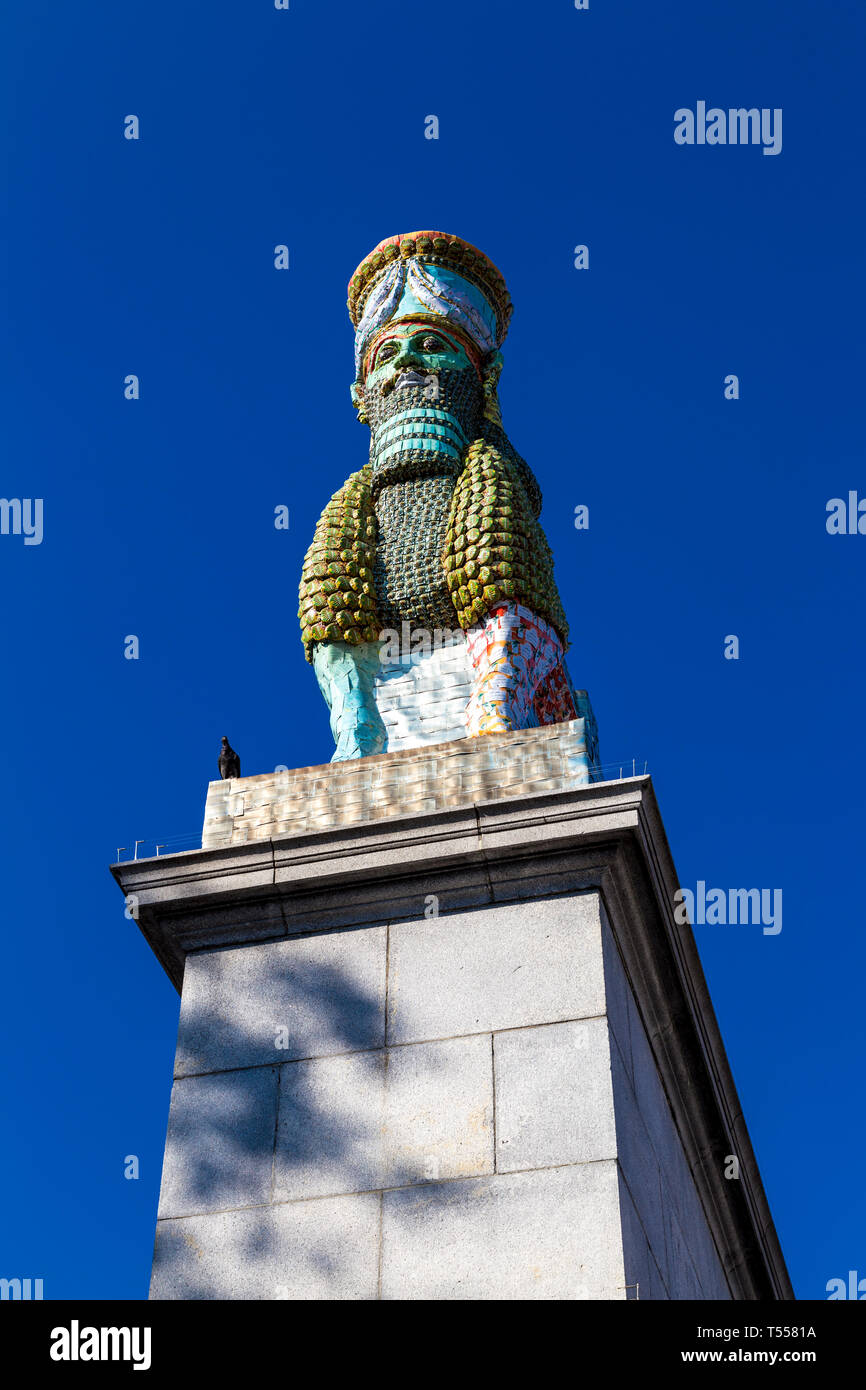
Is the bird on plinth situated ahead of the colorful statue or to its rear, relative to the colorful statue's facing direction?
ahead

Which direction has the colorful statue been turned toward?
toward the camera
